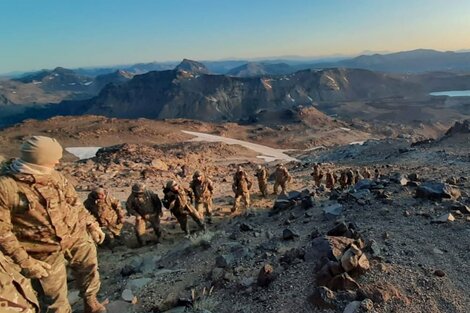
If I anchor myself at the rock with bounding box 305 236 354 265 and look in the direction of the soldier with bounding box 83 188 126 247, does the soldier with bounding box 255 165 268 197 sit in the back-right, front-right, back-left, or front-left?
front-right

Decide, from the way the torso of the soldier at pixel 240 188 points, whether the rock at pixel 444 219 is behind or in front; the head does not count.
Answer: in front

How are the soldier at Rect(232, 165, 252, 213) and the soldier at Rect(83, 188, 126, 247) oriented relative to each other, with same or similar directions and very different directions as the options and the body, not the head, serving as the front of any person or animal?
same or similar directions

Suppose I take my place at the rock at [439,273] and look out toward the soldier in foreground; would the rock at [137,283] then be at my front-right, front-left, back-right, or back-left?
front-right

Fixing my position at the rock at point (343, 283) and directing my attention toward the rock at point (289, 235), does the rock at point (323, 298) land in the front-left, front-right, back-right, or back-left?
back-left
